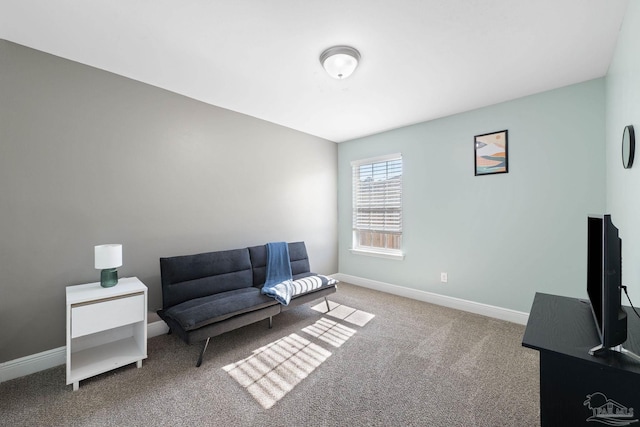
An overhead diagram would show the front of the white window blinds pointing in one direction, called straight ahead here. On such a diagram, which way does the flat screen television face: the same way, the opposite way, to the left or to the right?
to the right

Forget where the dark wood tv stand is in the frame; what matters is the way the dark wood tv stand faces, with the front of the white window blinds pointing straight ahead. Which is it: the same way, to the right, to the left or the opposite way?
to the right

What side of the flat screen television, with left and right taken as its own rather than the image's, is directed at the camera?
left

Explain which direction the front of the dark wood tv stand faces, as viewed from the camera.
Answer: facing to the left of the viewer

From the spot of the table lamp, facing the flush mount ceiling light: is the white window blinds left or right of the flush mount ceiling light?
left

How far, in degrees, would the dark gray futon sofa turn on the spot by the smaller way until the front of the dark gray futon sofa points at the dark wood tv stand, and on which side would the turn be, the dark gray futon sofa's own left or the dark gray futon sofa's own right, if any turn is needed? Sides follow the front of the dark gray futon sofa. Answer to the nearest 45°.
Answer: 0° — it already faces it

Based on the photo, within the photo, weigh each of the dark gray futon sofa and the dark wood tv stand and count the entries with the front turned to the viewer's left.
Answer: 1

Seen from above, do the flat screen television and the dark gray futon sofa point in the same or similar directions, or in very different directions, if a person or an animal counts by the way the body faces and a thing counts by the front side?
very different directions

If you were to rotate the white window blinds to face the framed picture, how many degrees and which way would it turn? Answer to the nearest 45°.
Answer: approximately 90° to its left

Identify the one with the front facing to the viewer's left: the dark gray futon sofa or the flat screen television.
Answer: the flat screen television

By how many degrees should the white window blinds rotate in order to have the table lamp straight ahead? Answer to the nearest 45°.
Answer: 0° — it already faces it
